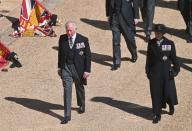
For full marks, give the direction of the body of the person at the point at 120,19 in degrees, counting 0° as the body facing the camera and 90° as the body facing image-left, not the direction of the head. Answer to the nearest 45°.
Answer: approximately 45°

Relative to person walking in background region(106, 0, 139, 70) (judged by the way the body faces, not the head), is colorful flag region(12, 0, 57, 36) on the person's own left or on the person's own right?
on the person's own right

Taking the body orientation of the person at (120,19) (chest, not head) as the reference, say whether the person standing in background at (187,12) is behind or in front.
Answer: behind

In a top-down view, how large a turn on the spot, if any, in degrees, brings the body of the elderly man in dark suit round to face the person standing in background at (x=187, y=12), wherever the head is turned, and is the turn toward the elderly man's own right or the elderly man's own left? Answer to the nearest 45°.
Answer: approximately 180°

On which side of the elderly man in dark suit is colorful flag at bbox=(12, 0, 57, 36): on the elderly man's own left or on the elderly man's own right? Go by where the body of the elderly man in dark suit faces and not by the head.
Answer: on the elderly man's own right

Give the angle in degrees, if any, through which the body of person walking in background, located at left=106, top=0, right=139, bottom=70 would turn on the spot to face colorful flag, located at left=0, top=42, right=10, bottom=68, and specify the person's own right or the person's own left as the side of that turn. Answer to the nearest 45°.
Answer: approximately 45° to the person's own right
